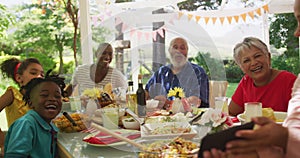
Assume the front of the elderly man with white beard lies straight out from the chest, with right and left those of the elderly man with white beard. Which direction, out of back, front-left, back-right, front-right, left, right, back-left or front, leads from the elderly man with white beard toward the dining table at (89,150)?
front-right

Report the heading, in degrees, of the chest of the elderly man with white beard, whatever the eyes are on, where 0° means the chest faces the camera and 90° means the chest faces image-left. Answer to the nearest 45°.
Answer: approximately 0°

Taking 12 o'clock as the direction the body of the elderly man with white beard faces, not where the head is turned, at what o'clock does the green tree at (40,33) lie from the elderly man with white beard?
The green tree is roughly at 5 o'clock from the elderly man with white beard.

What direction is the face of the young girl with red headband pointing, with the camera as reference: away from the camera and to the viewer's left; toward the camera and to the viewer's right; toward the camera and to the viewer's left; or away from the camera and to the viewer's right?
toward the camera and to the viewer's right

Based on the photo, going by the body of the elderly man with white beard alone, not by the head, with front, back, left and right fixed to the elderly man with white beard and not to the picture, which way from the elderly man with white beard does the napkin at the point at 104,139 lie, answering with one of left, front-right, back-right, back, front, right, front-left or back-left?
front-right

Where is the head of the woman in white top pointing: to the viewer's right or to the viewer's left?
to the viewer's right

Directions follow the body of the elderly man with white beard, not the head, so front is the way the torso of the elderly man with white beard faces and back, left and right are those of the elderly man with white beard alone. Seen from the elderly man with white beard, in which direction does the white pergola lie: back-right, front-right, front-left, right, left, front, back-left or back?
back
